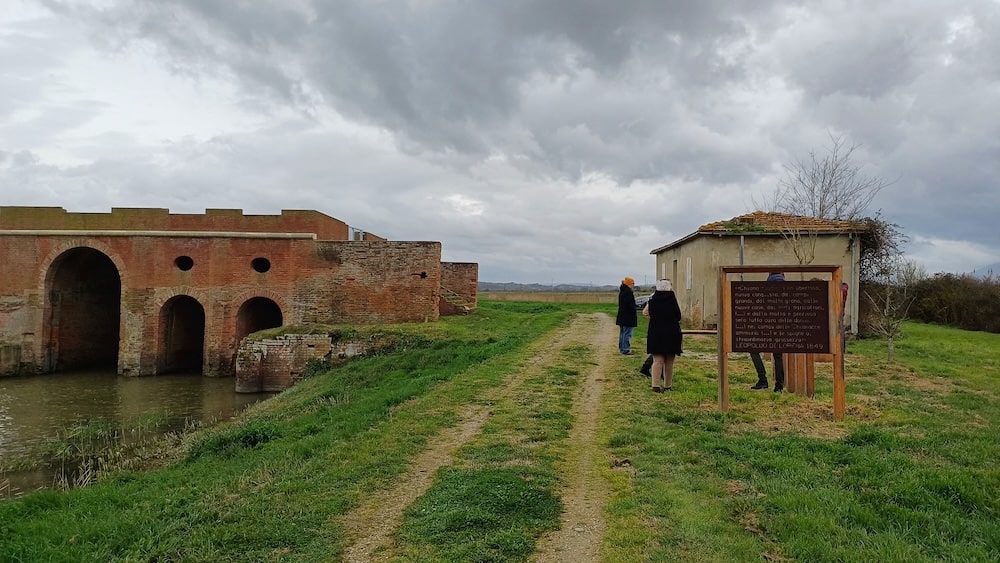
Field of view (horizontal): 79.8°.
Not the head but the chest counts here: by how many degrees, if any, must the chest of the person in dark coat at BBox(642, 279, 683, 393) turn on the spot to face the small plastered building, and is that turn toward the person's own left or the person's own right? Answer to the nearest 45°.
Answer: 0° — they already face it

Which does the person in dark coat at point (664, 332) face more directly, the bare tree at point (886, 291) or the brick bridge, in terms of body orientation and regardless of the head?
the bare tree

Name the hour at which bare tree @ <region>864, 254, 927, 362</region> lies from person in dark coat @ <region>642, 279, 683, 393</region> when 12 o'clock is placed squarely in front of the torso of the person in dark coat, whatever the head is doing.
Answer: The bare tree is roughly at 1 o'clock from the person in dark coat.

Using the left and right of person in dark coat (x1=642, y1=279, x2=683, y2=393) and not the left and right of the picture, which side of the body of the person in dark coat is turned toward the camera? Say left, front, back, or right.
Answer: back

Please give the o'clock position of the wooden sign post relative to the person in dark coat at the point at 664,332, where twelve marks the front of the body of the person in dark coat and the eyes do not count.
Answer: The wooden sign post is roughly at 4 o'clock from the person in dark coat.

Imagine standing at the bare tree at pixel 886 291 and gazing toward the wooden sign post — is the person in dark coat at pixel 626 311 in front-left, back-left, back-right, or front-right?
front-right

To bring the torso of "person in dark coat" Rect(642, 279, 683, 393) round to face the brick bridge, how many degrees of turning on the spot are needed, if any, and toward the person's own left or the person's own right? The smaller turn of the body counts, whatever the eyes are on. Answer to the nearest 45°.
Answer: approximately 45° to the person's own left

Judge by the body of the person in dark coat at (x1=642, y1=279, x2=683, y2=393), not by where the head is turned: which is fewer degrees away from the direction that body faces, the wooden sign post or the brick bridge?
the brick bridge

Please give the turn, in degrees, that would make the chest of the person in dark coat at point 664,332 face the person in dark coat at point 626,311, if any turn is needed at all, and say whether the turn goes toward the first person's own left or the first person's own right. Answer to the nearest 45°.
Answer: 0° — they already face them

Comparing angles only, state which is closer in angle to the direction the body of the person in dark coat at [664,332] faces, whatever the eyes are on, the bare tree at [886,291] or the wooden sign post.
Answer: the bare tree

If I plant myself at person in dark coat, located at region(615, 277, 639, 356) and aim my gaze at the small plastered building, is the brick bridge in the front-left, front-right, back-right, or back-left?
back-left
